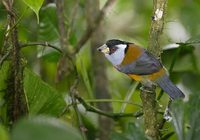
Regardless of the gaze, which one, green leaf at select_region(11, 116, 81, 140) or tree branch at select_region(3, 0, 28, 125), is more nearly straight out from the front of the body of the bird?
the tree branch

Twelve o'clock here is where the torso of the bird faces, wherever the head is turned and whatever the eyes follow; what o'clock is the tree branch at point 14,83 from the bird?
The tree branch is roughly at 11 o'clock from the bird.

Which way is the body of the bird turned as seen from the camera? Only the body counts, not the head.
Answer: to the viewer's left

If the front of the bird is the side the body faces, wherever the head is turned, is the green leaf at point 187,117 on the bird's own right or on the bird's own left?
on the bird's own left

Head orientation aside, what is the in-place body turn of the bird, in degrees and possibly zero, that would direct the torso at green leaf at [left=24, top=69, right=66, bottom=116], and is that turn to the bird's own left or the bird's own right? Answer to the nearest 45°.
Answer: approximately 45° to the bird's own left
